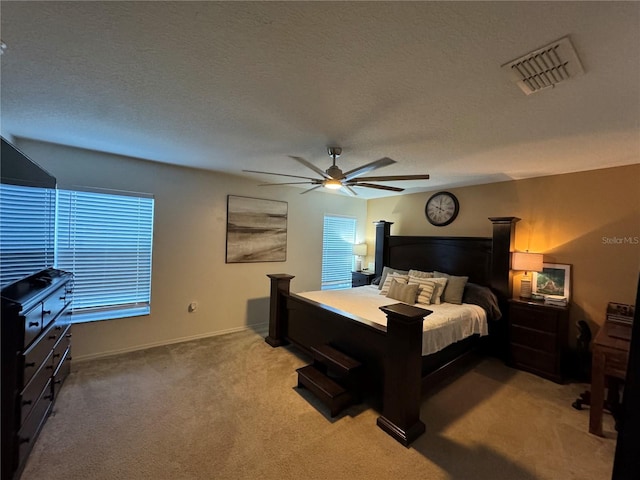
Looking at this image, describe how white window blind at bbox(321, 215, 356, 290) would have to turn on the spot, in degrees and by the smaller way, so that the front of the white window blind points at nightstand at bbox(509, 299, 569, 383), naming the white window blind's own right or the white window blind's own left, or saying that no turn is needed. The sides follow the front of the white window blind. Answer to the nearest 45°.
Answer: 0° — it already faces it

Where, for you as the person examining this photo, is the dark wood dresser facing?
facing to the right of the viewer

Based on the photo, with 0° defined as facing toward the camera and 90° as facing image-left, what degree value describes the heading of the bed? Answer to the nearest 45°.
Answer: approximately 45°

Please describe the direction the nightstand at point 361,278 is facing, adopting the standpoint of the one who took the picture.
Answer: facing the viewer and to the left of the viewer

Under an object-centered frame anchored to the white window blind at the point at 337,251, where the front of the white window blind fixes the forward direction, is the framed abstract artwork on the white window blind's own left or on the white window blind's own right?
on the white window blind's own right

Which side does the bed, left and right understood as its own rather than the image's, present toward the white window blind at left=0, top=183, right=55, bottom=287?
front

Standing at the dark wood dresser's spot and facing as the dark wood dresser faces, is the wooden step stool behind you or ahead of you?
ahead

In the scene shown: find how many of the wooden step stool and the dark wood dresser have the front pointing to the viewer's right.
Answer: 1

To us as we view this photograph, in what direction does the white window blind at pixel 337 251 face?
facing the viewer and to the right of the viewer

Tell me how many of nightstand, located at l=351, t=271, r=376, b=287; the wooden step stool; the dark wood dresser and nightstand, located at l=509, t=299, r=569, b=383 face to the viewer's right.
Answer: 1

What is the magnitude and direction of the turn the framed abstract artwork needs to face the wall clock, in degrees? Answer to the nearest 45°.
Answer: approximately 45° to its left

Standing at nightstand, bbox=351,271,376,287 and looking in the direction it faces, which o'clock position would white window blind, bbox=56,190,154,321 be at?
The white window blind is roughly at 12 o'clock from the nightstand.

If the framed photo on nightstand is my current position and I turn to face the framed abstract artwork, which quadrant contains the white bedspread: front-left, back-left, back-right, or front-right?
front-left

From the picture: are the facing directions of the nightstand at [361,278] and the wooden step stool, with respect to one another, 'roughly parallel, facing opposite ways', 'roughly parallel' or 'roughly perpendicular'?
roughly parallel

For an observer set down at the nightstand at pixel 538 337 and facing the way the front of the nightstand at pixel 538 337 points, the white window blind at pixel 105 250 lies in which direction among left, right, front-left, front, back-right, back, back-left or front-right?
front
